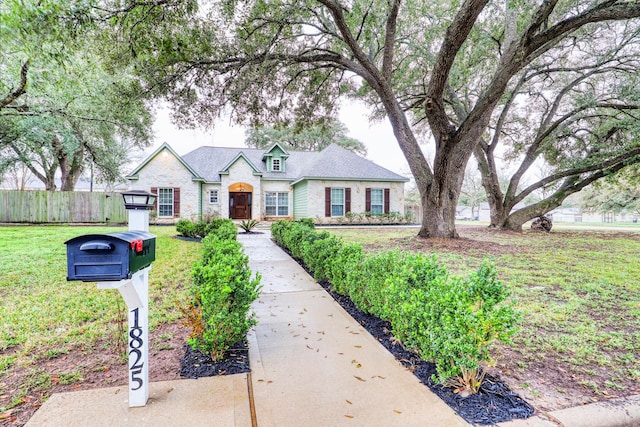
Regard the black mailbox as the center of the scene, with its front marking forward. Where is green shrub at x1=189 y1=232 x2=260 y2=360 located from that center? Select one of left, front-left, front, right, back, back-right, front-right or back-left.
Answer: back-left

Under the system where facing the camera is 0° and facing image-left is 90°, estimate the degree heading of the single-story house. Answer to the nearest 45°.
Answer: approximately 0°

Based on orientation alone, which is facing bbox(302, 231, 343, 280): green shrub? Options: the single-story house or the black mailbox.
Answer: the single-story house

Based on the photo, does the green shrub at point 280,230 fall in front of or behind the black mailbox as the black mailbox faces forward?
behind

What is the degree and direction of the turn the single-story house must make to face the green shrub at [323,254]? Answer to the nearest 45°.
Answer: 0° — it already faces it

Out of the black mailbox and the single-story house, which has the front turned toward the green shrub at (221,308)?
the single-story house

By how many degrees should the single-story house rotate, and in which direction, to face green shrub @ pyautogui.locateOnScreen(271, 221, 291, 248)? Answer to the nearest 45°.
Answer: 0° — it already faces it
